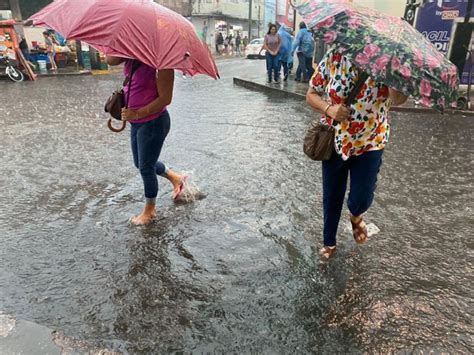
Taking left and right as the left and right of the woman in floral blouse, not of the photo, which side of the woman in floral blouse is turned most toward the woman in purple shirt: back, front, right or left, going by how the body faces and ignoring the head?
right

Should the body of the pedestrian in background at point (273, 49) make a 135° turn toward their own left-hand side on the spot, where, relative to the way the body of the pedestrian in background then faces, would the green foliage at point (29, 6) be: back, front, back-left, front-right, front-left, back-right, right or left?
left

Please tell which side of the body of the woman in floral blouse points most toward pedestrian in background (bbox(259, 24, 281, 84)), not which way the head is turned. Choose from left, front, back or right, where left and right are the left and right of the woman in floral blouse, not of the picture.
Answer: back

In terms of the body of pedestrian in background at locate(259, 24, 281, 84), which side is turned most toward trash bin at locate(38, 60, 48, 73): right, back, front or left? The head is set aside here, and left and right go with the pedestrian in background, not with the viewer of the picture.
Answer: right

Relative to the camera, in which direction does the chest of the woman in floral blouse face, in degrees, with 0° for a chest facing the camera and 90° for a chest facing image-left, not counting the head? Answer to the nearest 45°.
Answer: approximately 0°

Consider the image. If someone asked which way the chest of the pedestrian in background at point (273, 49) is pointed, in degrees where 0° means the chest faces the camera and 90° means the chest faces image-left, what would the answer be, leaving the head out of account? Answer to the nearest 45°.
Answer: approximately 0°

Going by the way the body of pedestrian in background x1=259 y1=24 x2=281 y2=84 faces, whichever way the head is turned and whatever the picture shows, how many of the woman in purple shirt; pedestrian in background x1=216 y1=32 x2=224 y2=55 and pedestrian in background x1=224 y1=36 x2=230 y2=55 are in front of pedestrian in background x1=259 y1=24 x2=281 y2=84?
1

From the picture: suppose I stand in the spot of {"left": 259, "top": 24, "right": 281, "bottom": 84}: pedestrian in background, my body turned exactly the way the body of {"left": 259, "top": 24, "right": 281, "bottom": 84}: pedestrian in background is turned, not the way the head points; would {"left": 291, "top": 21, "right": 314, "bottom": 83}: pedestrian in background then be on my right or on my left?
on my left

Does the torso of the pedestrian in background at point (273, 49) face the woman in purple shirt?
yes
